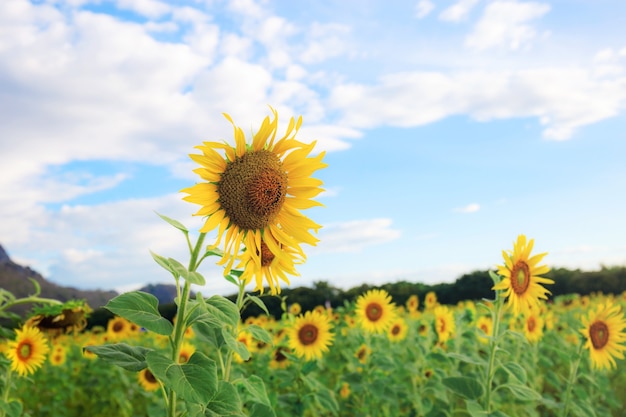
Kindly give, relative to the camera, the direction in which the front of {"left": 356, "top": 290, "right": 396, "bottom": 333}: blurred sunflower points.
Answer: facing the viewer

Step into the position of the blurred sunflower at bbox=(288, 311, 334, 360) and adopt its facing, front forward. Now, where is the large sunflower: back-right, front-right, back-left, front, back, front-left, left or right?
front

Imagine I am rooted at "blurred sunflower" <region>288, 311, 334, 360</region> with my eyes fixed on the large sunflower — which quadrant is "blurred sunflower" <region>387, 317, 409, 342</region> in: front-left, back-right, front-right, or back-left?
back-left

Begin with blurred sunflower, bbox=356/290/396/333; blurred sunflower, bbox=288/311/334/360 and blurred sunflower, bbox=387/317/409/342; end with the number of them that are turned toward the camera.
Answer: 3

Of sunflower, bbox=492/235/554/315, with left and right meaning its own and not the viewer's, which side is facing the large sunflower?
right

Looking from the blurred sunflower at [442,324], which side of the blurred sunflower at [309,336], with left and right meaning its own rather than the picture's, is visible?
left

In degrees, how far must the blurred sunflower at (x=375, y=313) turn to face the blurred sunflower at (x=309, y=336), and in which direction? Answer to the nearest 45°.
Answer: approximately 45° to its right

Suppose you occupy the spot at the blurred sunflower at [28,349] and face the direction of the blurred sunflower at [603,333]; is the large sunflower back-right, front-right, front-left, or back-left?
front-right

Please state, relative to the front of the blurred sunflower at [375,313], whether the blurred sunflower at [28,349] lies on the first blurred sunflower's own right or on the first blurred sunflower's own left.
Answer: on the first blurred sunflower's own right

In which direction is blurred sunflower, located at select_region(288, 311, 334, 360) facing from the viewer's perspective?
toward the camera

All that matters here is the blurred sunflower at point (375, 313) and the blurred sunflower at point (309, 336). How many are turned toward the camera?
2

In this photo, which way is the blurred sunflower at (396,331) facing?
toward the camera

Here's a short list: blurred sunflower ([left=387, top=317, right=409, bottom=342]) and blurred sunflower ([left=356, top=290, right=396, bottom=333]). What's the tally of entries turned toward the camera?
2

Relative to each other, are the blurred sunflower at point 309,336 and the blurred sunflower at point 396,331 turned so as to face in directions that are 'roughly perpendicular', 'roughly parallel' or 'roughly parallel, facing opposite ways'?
roughly parallel

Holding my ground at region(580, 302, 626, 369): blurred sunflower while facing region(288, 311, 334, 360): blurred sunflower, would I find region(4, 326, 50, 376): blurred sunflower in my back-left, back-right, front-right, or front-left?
front-left

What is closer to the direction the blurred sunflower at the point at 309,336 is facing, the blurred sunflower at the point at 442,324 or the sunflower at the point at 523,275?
the sunflower

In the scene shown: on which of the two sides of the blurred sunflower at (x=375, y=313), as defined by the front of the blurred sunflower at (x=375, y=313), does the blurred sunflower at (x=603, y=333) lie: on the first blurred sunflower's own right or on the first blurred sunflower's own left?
on the first blurred sunflower's own left
